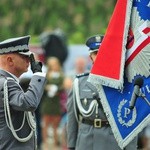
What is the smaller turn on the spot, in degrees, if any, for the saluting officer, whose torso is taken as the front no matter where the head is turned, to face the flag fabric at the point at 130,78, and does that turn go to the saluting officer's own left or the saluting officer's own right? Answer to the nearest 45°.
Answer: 0° — they already face it

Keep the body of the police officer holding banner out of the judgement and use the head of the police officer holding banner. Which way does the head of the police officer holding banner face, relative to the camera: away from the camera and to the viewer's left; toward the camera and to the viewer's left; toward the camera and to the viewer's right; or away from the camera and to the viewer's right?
toward the camera and to the viewer's left

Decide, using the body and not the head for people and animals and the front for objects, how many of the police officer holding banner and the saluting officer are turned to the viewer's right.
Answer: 1

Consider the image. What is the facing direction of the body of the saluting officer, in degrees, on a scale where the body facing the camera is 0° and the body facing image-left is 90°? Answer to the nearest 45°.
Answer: approximately 270°

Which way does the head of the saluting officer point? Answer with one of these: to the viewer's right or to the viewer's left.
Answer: to the viewer's right
